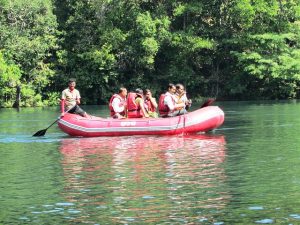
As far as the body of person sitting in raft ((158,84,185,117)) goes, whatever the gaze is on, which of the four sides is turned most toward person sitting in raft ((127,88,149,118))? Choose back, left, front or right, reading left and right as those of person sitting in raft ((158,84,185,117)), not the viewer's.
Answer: back

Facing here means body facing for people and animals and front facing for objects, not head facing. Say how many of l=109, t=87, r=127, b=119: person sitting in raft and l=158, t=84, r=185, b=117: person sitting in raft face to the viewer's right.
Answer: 2

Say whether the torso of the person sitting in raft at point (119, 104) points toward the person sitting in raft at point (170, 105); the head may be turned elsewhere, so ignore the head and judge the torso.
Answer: yes

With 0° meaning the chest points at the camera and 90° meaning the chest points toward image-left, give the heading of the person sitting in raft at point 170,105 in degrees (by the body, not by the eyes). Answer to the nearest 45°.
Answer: approximately 270°

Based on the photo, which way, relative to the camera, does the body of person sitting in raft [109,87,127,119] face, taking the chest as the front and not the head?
to the viewer's right
